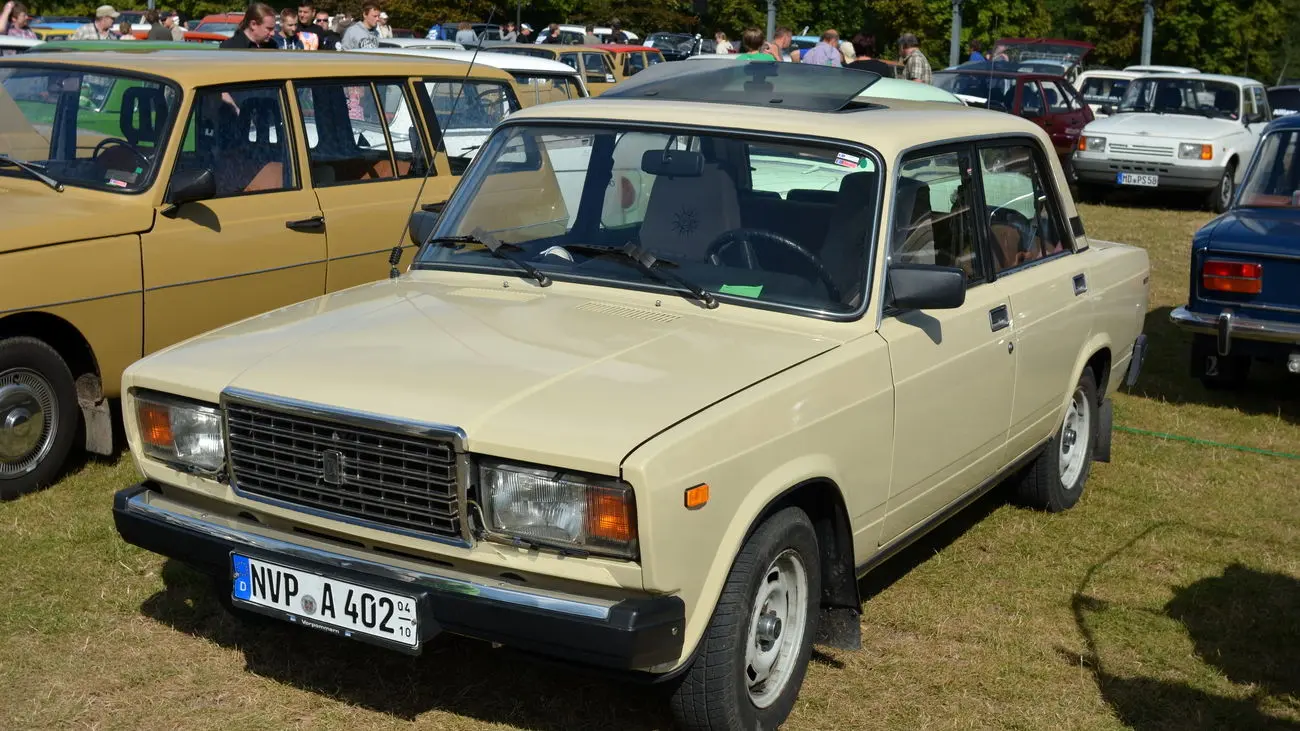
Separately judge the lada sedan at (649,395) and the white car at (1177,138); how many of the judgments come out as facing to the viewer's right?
0

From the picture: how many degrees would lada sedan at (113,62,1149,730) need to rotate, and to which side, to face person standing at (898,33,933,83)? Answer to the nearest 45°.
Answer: approximately 135° to its right

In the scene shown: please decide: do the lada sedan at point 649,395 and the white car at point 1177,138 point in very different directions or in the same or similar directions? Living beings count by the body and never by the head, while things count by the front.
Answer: same or similar directions

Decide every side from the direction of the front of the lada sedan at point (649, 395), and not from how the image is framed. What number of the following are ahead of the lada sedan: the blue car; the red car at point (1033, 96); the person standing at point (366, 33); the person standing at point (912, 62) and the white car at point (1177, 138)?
0

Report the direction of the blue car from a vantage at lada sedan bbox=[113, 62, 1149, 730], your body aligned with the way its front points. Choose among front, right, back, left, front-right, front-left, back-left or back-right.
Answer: back

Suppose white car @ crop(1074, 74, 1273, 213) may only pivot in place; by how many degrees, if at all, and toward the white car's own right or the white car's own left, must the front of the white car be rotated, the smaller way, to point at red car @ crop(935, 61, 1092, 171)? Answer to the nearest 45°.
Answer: approximately 90° to the white car's own right

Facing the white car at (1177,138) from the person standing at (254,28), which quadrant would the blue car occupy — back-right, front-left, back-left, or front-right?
front-right

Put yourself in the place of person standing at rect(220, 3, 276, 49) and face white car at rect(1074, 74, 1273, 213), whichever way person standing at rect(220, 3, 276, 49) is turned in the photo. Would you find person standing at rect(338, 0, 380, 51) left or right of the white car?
left

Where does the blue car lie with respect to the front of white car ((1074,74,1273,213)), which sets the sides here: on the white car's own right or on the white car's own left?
on the white car's own left

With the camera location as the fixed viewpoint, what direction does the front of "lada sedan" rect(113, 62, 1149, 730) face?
facing the viewer and to the left of the viewer

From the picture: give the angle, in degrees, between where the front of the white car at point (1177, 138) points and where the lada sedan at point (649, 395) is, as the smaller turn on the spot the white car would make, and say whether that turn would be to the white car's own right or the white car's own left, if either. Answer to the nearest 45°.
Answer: approximately 45° to the white car's own left

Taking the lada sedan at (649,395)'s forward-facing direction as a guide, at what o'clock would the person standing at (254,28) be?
The person standing is roughly at 4 o'clock from the lada sedan.
